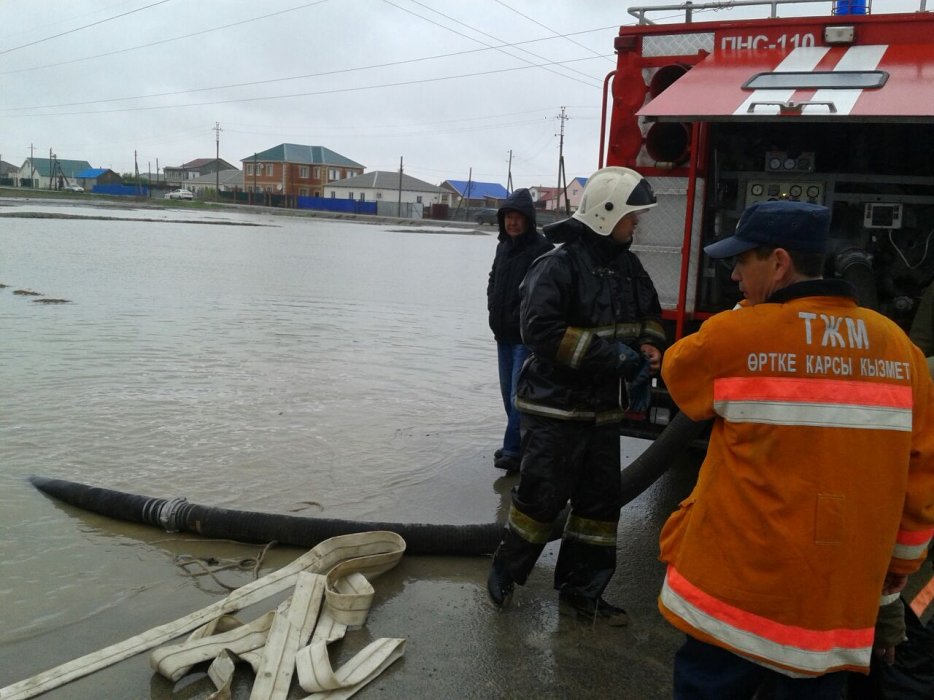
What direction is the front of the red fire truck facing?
away from the camera

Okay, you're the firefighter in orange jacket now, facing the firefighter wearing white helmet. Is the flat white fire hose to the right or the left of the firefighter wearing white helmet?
left

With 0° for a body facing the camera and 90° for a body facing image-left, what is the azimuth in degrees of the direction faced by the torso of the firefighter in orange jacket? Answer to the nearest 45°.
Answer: approximately 135°

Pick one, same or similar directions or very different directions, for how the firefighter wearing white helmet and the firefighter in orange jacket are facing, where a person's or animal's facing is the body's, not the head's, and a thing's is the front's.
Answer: very different directions

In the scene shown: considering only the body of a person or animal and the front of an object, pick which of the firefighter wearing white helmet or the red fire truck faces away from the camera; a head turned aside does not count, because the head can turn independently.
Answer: the red fire truck

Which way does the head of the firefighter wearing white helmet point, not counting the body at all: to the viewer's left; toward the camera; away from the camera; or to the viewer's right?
to the viewer's right

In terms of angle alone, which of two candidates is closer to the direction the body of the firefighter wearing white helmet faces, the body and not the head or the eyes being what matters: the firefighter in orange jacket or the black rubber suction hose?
the firefighter in orange jacket

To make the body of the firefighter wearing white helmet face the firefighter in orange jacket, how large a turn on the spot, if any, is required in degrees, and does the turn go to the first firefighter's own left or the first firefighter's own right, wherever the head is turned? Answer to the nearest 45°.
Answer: approximately 45° to the first firefighter's own right

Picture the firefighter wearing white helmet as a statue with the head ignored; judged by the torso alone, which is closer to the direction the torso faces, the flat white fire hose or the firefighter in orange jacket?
the firefighter in orange jacket

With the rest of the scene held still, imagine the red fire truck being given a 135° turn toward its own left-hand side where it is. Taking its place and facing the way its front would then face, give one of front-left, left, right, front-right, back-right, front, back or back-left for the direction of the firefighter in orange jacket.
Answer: front-left

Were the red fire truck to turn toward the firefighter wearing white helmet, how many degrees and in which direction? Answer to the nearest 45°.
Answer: approximately 180°

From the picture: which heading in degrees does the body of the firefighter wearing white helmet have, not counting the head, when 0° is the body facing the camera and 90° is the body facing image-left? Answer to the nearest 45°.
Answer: approximately 315°
